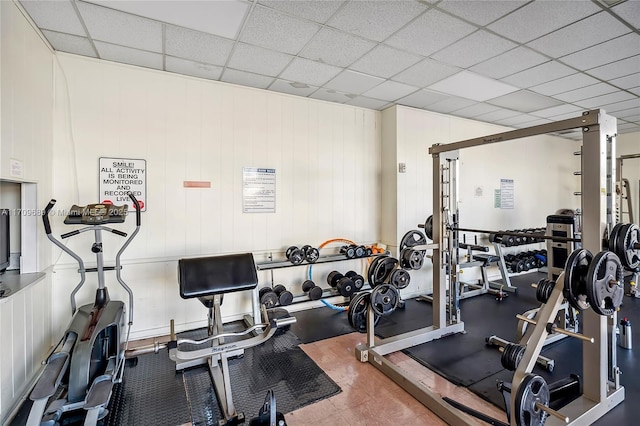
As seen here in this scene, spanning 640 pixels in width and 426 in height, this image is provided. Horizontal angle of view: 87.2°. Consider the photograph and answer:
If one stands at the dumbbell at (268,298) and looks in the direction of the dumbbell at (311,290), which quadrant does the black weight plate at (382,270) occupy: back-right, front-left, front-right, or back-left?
front-right

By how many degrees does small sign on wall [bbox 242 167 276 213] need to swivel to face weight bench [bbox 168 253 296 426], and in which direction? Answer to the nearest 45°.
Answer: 0° — it already faces it

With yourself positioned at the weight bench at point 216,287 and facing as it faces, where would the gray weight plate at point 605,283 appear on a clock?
The gray weight plate is roughly at 10 o'clock from the weight bench.

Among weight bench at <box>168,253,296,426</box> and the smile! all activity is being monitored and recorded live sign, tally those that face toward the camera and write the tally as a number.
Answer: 2

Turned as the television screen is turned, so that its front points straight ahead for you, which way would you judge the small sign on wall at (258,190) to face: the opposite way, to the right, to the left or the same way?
to the right

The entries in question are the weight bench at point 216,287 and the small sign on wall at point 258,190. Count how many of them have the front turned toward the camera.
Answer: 2

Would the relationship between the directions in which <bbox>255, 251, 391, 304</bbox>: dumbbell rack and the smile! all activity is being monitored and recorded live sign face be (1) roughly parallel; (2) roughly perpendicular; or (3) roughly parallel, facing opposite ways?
roughly parallel

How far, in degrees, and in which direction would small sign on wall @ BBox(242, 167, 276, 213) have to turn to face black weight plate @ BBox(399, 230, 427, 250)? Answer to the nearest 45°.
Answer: approximately 90° to its left

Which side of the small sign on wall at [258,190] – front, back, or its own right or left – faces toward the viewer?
front

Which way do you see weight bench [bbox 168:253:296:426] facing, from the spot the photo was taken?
facing the viewer

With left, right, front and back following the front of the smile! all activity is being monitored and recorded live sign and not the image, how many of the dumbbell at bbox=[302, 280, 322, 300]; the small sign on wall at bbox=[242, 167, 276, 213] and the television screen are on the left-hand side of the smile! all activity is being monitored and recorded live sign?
2
